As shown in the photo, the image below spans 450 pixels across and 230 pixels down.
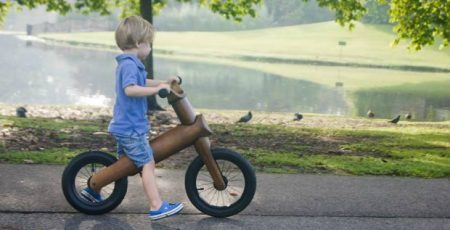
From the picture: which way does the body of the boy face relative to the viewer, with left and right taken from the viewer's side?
facing to the right of the viewer
